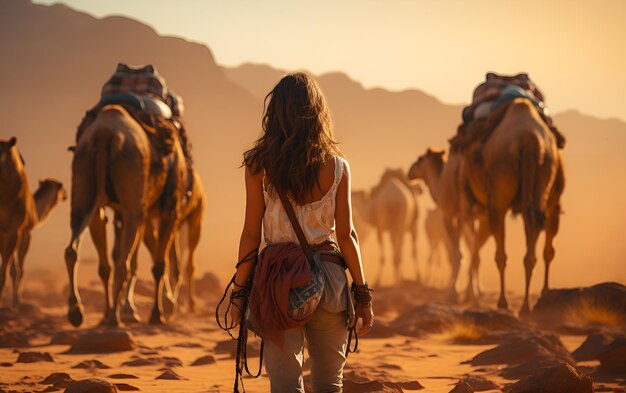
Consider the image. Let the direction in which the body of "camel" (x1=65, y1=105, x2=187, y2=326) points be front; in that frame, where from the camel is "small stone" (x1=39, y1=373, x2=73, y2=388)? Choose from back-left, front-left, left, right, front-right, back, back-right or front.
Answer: back-right

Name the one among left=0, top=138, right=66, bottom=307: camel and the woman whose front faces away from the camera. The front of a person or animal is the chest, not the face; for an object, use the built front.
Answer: the woman

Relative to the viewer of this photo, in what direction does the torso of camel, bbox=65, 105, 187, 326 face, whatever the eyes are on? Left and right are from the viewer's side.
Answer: facing away from the viewer and to the right of the viewer

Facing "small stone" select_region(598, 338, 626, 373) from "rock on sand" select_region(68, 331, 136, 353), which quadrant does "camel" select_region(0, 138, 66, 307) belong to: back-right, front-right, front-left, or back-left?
back-left

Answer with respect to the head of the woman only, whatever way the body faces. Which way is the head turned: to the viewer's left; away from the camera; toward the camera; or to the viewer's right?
away from the camera

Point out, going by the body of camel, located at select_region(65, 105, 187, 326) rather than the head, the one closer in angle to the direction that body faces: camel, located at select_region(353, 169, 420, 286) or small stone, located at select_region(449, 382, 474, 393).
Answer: the camel

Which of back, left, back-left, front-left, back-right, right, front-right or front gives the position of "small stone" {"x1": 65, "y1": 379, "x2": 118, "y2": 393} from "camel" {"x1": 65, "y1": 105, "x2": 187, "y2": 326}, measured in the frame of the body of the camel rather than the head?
back-right

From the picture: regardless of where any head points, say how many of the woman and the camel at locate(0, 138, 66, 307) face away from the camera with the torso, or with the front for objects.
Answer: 1

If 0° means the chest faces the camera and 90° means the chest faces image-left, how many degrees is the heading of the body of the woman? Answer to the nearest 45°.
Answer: approximately 180°
